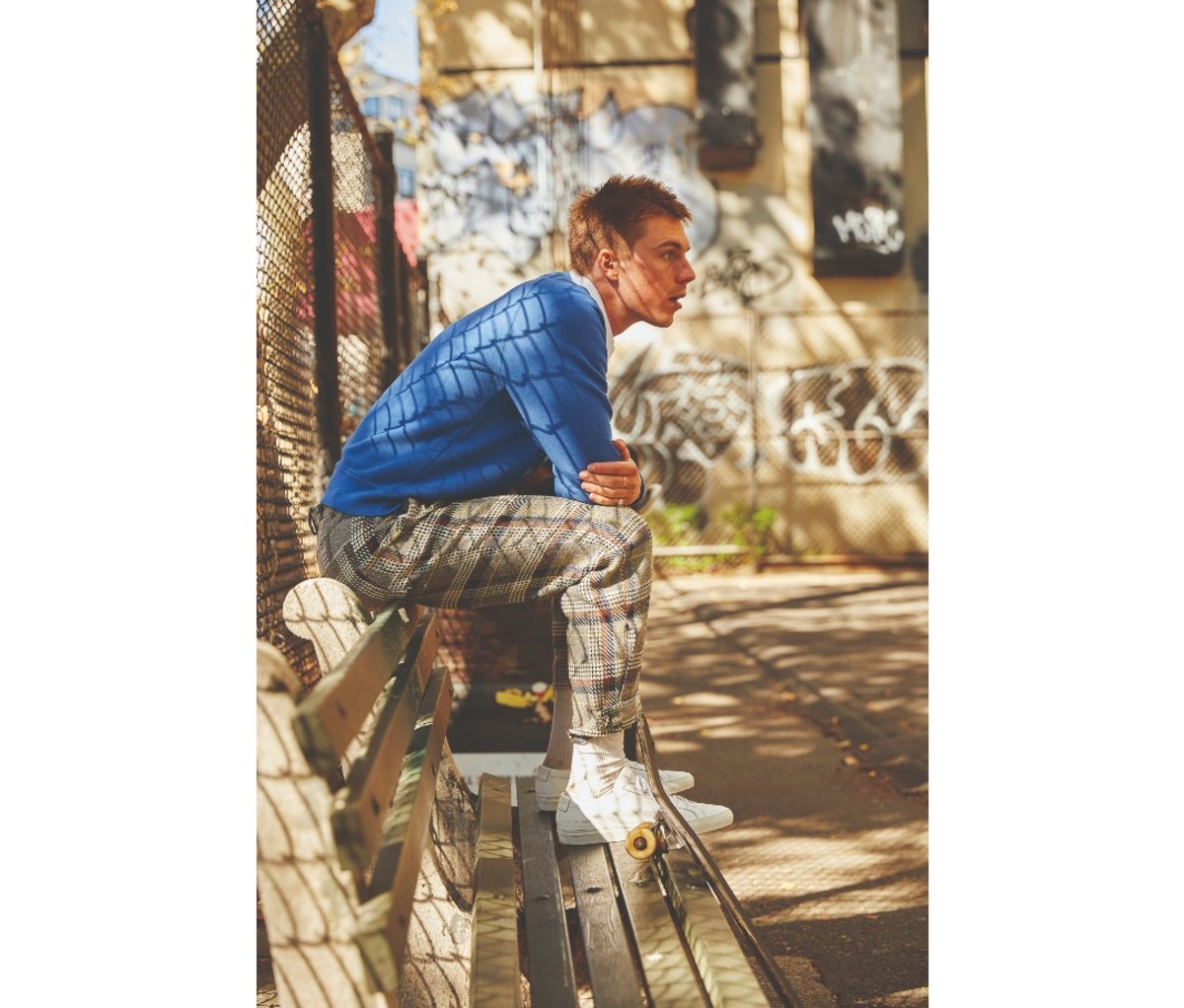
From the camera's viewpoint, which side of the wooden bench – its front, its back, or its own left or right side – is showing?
right

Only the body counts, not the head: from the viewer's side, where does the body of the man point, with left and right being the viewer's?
facing to the right of the viewer

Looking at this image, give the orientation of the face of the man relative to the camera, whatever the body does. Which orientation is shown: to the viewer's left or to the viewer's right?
to the viewer's right
